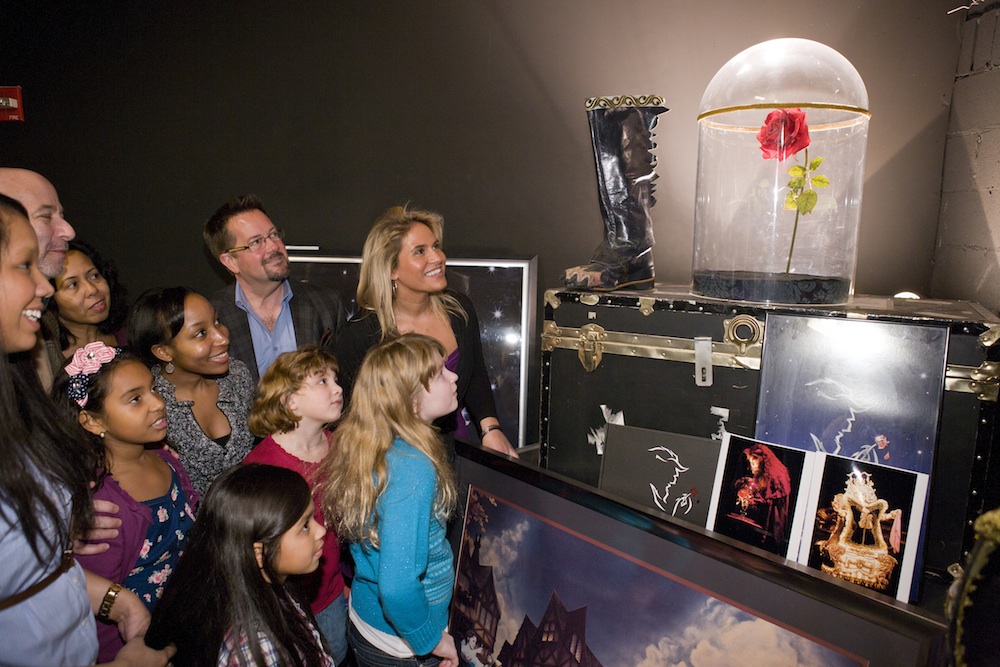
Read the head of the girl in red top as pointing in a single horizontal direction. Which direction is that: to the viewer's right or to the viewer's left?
to the viewer's right

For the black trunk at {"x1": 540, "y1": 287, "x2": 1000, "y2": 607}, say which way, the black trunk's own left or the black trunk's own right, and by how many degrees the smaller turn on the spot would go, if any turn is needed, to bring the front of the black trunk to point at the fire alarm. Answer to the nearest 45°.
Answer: approximately 45° to the black trunk's own right

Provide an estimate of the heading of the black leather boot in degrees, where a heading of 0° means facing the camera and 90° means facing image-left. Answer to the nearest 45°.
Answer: approximately 90°

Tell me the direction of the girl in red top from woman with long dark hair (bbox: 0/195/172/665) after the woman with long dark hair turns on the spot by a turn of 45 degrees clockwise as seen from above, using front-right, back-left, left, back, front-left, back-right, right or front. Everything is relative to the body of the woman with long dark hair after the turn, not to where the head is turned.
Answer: left

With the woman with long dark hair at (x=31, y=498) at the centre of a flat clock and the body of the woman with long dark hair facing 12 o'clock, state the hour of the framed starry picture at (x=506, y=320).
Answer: The framed starry picture is roughly at 11 o'clock from the woman with long dark hair.

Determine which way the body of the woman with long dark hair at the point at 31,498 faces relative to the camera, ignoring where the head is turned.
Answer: to the viewer's right

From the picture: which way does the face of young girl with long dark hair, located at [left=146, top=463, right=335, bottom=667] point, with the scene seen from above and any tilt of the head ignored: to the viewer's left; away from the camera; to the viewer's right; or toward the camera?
to the viewer's right

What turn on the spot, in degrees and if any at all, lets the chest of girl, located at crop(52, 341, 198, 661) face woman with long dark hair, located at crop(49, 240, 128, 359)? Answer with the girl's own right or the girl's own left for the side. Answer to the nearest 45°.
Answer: approximately 135° to the girl's own left

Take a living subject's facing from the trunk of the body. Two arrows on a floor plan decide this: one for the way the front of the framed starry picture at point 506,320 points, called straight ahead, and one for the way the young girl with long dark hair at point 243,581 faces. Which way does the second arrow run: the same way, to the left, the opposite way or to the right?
to the left

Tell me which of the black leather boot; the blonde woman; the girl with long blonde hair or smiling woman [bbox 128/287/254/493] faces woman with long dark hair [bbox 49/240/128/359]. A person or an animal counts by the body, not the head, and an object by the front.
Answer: the black leather boot

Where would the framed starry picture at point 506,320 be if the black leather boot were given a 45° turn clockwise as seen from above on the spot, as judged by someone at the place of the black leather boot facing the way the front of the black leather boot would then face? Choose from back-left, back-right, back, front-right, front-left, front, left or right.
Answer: front

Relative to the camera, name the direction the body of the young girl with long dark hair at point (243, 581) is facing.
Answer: to the viewer's right

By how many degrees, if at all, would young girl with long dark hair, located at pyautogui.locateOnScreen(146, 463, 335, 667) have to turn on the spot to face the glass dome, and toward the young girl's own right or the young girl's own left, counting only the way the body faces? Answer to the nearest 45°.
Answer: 0° — they already face it

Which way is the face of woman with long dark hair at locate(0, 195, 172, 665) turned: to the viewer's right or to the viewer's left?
to the viewer's right

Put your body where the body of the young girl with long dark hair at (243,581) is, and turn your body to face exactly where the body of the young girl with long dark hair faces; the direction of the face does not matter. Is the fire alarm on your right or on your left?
on your left

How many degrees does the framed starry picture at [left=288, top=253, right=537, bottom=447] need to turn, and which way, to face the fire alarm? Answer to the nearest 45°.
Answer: approximately 135° to its right
